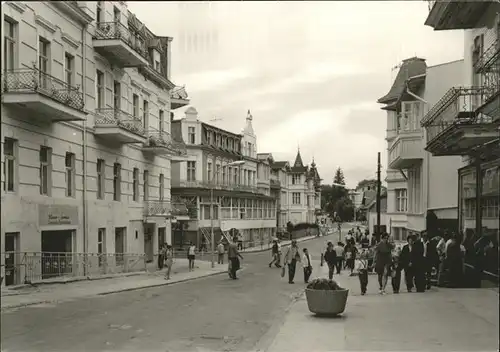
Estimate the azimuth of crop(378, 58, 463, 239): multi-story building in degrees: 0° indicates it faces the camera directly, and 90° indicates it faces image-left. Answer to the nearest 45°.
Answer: approximately 45°

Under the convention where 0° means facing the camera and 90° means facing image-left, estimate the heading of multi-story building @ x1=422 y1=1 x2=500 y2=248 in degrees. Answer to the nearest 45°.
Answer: approximately 45°

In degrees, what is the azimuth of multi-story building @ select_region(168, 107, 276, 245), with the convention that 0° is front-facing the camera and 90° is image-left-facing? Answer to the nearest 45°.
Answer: approximately 315°
